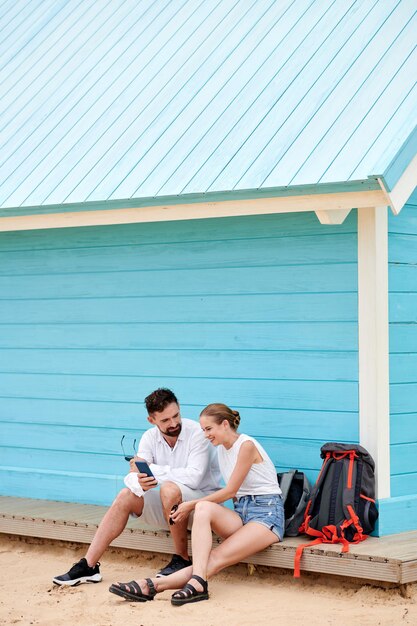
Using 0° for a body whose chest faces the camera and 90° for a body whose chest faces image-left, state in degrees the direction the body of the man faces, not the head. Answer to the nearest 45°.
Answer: approximately 45°

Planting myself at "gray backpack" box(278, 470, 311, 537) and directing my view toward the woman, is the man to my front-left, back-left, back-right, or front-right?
front-right

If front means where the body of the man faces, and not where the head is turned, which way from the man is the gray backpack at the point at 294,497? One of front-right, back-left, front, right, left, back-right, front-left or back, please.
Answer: back-left

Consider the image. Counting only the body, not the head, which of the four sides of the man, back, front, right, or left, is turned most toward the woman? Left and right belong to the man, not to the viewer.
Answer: left
